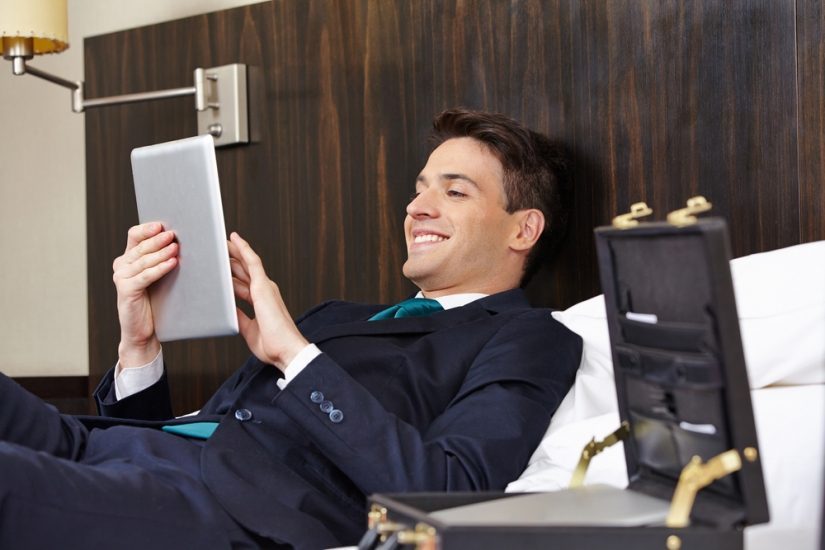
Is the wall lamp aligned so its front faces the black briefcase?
no

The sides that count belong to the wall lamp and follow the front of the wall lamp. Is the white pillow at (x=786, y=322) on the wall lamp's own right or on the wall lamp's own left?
on the wall lamp's own left

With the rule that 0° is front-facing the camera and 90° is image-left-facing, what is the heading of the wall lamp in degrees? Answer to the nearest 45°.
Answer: approximately 45°

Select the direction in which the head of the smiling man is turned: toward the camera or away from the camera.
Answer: toward the camera

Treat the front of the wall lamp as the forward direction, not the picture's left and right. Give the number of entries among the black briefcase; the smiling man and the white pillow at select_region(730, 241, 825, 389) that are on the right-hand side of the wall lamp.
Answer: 0

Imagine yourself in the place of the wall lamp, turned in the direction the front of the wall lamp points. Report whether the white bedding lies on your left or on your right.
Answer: on your left
